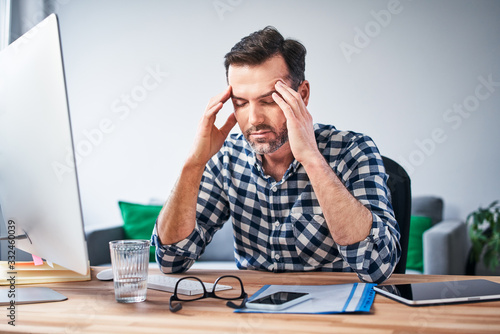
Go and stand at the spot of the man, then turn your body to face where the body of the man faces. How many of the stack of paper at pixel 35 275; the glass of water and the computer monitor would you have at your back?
0

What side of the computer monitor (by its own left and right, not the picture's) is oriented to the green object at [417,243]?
front

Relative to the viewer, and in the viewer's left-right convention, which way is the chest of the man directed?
facing the viewer and to the left of the viewer

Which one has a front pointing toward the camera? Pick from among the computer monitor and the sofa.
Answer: the sofa

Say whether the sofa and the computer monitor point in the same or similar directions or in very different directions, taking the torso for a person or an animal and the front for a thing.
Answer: very different directions

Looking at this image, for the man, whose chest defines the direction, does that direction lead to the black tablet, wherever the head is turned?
no

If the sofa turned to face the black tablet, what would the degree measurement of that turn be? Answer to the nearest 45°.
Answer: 0° — it already faces it

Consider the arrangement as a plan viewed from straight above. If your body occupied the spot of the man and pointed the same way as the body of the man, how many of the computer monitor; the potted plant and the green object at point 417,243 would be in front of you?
1

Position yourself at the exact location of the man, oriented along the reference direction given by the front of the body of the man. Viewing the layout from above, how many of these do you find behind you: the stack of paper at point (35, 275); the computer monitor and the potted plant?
1

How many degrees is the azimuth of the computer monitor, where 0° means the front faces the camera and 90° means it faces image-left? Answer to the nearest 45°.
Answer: approximately 225°

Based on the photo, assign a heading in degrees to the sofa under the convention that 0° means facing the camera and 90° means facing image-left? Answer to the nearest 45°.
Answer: approximately 0°

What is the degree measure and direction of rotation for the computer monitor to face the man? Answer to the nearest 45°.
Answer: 0° — it already faces them

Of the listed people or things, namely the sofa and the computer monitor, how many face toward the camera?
1

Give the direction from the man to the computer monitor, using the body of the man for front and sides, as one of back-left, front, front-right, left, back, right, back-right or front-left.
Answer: front
